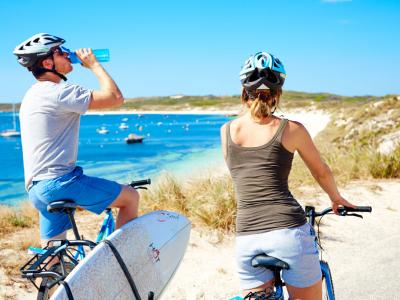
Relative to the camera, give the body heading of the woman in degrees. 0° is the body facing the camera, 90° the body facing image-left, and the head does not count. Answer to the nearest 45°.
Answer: approximately 180°

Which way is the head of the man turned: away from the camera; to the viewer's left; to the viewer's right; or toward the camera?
to the viewer's right

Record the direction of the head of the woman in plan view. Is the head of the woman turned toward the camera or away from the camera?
away from the camera

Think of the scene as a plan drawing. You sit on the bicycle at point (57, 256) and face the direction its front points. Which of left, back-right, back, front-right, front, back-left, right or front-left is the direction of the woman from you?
right

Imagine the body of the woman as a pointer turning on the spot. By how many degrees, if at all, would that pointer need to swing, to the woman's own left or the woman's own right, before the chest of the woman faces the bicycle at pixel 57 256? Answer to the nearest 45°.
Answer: approximately 90° to the woman's own left

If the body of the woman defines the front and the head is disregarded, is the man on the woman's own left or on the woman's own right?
on the woman's own left

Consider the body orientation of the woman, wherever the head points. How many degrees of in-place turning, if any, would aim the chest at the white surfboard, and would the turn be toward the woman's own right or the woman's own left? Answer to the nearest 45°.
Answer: approximately 45° to the woman's own left

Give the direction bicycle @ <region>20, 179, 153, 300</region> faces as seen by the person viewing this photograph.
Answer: facing away from the viewer and to the right of the viewer
